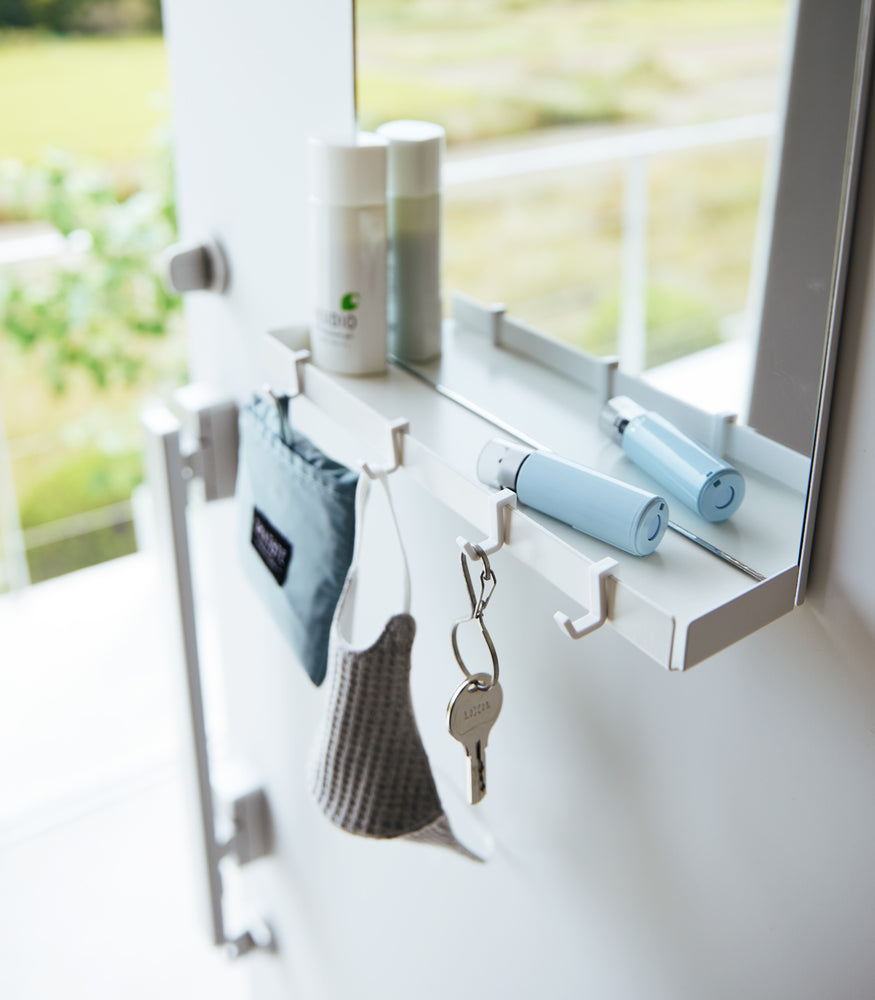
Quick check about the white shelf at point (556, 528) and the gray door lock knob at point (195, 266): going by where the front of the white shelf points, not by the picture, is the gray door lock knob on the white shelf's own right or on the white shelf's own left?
on the white shelf's own right

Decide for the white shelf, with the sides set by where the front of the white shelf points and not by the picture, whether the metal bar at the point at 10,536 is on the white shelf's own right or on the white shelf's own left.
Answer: on the white shelf's own right

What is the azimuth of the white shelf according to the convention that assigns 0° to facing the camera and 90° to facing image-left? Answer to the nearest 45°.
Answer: approximately 45°

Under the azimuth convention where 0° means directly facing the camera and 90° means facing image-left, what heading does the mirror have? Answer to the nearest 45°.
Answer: approximately 45°
